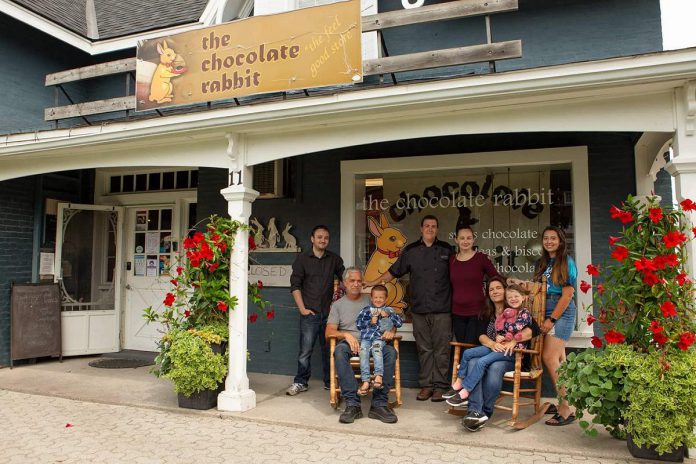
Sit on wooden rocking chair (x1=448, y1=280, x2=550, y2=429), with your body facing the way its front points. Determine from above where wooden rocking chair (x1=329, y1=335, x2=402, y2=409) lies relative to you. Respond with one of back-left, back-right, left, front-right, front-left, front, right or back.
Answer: front-right

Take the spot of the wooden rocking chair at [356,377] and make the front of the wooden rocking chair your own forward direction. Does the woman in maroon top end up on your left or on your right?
on your left

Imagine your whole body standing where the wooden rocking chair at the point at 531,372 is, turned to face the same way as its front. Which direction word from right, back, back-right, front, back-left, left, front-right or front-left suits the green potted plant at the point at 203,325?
front-right

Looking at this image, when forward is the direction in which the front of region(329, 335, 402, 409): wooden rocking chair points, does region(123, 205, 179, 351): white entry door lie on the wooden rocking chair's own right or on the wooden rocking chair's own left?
on the wooden rocking chair's own right

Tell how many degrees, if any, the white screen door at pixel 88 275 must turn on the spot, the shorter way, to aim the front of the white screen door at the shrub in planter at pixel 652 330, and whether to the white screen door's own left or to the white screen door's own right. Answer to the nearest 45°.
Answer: approximately 45° to the white screen door's own left

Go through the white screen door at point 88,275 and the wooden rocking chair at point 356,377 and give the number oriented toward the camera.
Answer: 2

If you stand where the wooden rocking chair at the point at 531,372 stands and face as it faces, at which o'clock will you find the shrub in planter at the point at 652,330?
The shrub in planter is roughly at 9 o'clock from the wooden rocking chair.

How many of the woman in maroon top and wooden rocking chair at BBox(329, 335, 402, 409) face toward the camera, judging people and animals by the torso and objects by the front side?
2

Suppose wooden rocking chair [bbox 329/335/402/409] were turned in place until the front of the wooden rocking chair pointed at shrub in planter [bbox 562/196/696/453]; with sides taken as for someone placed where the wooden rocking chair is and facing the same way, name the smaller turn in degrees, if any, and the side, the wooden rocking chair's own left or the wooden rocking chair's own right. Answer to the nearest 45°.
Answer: approximately 45° to the wooden rocking chair's own left

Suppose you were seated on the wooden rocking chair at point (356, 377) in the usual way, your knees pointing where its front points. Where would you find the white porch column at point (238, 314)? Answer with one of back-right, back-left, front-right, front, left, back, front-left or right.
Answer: right
